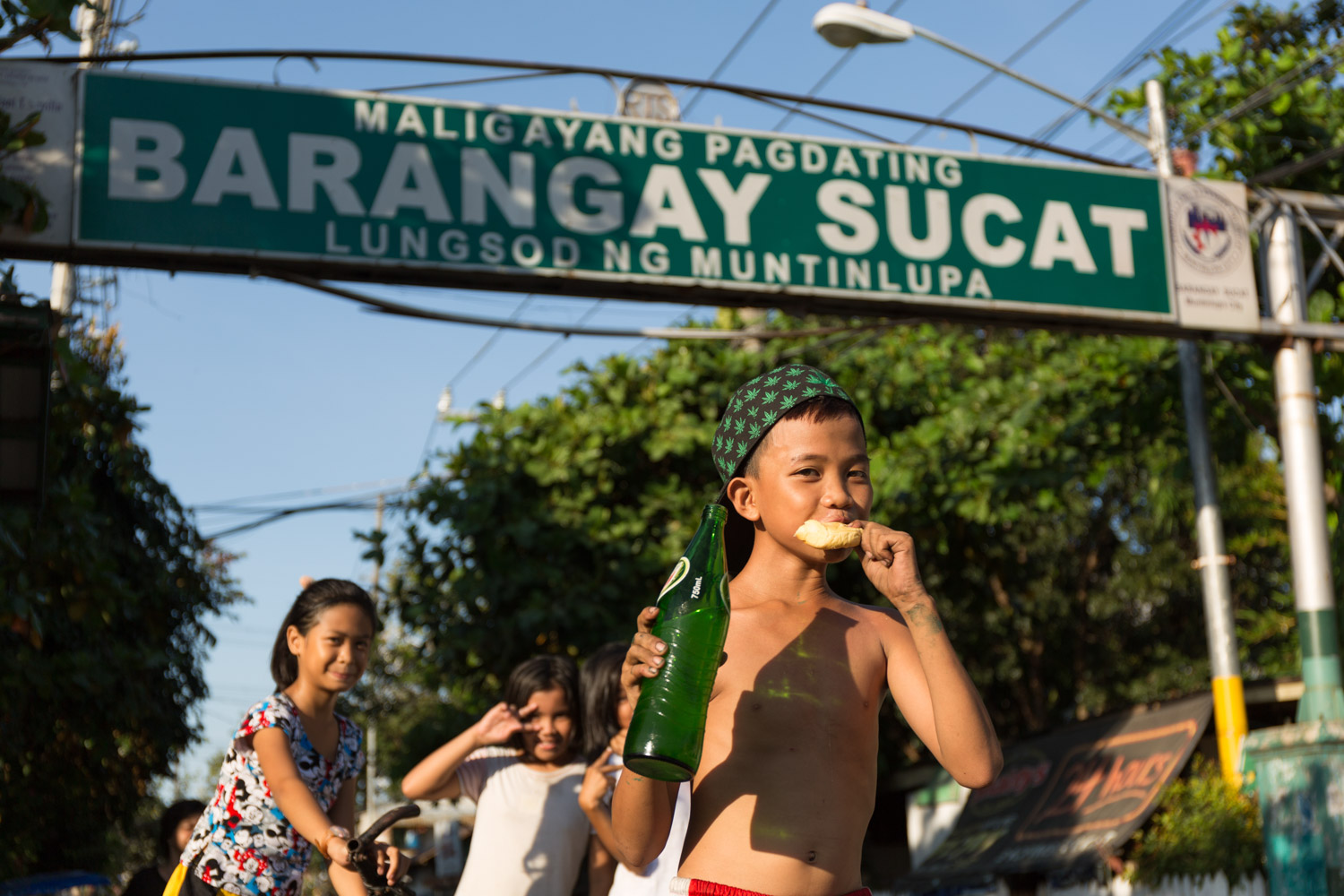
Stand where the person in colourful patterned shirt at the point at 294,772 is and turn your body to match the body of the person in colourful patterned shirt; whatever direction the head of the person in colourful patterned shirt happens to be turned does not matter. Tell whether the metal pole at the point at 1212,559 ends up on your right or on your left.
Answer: on your left

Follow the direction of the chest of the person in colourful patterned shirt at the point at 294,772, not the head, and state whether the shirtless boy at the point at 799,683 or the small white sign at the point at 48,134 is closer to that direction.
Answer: the shirtless boy

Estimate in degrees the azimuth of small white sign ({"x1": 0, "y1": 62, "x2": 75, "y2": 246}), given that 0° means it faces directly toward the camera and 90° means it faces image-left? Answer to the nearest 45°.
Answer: approximately 0°

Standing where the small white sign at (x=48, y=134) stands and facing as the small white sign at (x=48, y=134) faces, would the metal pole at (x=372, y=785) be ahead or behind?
behind

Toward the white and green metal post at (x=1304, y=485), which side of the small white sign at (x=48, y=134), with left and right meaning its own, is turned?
left
